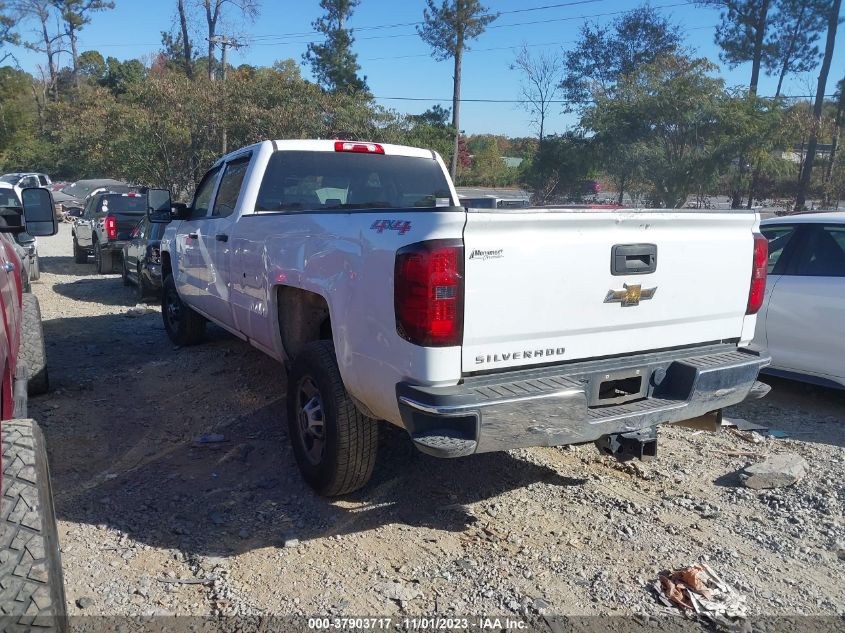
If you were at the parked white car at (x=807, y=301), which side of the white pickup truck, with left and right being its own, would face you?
right

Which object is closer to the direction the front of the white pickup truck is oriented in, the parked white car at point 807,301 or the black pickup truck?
the black pickup truck

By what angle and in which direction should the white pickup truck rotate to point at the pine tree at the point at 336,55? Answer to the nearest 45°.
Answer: approximately 45° to its right

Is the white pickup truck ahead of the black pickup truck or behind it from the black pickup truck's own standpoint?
behind

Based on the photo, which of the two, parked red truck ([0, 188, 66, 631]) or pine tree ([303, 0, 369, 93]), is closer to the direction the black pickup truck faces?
the pine tree

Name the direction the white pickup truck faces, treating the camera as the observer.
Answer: facing away from the viewer and to the left of the viewer

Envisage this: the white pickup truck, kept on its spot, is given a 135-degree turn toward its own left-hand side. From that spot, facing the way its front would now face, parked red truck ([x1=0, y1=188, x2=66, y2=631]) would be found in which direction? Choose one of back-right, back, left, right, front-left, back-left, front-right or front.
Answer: front-right

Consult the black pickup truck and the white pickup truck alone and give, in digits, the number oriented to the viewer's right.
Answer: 0

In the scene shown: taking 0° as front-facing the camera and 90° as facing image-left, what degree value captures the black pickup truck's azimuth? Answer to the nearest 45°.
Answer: approximately 135°

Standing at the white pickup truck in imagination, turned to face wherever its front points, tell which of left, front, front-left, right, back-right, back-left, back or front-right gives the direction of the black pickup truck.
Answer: front
